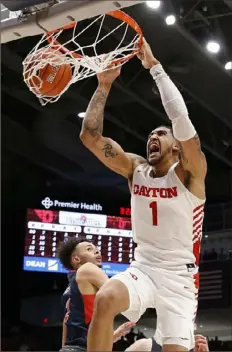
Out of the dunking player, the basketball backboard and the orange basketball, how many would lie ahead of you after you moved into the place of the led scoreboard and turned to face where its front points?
3

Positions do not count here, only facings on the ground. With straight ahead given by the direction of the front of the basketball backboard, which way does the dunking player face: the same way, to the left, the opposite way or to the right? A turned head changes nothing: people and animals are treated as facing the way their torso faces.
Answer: the opposite way

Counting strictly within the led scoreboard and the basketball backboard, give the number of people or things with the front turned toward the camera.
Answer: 1

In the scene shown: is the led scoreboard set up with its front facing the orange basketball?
yes

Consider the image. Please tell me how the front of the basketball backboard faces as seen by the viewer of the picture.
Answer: facing away from the viewer and to the right of the viewer

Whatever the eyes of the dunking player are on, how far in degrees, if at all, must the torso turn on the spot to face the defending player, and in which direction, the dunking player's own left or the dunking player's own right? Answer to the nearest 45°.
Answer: approximately 90° to the dunking player's own right
